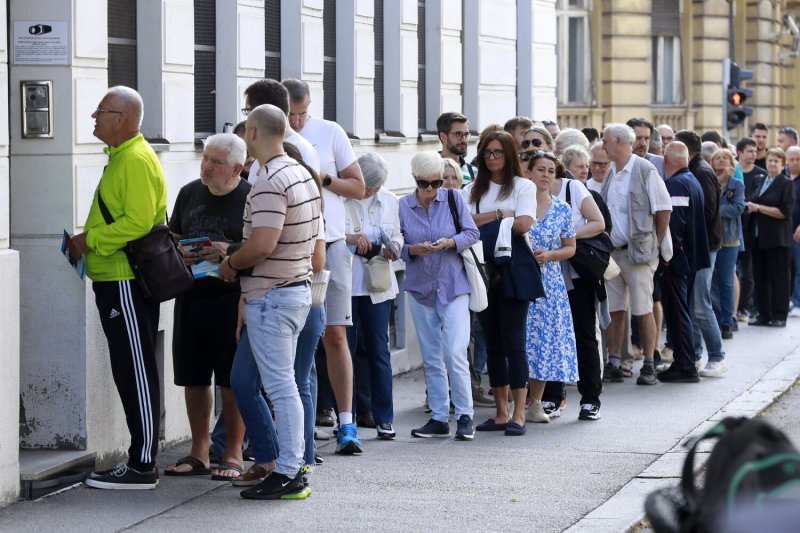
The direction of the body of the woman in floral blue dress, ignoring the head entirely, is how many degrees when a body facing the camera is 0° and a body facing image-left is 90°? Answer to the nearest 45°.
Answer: approximately 45°

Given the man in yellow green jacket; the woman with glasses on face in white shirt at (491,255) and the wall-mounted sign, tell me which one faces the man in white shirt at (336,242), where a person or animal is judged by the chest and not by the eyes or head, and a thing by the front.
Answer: the woman with glasses on face in white shirt

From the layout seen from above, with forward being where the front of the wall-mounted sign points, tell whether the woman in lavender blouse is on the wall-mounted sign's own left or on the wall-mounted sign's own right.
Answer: on the wall-mounted sign's own left

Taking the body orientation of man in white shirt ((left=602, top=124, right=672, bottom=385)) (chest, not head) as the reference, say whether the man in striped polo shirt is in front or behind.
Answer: in front

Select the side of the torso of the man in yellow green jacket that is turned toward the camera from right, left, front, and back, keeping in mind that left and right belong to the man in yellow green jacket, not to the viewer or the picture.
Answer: left

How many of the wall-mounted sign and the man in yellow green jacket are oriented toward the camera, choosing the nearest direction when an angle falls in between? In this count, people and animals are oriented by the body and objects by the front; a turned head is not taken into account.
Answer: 1

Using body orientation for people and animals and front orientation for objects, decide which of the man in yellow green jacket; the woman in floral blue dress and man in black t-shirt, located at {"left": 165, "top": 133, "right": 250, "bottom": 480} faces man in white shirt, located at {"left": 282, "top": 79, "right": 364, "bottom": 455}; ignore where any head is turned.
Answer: the woman in floral blue dress

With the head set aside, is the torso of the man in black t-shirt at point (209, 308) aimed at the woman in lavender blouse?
no

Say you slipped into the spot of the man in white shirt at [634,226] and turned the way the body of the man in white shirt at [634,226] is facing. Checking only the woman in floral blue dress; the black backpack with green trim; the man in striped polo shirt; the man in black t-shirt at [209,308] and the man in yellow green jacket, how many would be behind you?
0

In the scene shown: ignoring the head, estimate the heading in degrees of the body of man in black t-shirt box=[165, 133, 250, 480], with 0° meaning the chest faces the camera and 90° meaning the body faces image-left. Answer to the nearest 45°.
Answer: approximately 45°

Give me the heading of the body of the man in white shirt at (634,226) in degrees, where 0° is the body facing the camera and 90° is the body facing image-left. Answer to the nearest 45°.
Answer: approximately 45°

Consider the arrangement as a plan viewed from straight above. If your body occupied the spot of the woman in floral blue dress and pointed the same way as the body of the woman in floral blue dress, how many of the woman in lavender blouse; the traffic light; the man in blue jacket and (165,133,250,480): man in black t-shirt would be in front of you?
2

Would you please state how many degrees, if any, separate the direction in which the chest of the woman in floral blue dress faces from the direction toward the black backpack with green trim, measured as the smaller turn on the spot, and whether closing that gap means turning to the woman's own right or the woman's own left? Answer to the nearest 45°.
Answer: approximately 45° to the woman's own left

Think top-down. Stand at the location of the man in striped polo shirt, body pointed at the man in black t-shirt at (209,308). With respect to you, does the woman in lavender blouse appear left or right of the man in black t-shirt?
right

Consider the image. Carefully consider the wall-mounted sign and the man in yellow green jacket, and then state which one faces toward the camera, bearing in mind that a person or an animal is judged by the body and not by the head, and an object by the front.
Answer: the wall-mounted sign

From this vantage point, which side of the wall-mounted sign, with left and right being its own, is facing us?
front

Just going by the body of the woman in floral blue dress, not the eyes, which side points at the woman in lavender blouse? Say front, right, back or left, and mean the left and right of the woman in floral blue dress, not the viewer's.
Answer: front

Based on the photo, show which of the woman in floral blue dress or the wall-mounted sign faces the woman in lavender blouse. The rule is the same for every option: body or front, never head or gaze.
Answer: the woman in floral blue dress

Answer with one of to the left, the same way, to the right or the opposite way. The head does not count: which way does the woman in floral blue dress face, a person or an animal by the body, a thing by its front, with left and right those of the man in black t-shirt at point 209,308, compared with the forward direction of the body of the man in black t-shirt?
the same way

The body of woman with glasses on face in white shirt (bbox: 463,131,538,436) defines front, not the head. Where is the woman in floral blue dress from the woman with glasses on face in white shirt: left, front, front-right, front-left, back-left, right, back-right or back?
back
